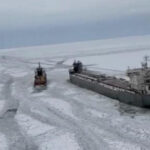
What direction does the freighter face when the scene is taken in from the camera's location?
facing away from the viewer and to the left of the viewer
